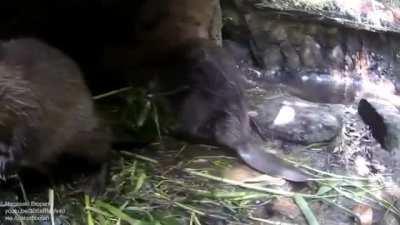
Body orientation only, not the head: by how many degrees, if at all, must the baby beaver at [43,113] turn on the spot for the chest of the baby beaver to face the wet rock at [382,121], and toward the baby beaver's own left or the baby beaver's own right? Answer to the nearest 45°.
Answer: approximately 180°

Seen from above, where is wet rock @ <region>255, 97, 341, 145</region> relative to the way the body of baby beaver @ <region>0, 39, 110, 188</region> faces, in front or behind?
behind

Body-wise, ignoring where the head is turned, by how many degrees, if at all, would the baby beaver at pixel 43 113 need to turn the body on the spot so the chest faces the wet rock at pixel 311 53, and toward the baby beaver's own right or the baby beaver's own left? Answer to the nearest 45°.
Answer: approximately 135° to the baby beaver's own right

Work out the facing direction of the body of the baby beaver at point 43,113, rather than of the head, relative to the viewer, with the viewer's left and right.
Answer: facing to the left of the viewer

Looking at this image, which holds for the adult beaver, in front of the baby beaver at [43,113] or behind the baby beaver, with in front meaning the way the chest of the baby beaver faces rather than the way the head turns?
behind

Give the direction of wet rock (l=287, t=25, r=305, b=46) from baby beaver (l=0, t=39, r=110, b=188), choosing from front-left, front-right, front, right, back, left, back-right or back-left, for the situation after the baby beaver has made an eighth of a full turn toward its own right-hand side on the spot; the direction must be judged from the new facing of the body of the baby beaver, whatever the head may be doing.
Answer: right

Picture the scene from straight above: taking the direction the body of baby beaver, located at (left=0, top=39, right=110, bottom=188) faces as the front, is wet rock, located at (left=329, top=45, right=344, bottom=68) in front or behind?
behind

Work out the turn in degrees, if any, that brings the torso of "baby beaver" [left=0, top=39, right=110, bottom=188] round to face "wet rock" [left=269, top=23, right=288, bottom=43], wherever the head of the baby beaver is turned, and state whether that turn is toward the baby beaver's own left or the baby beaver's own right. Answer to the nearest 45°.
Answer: approximately 135° to the baby beaver's own right
